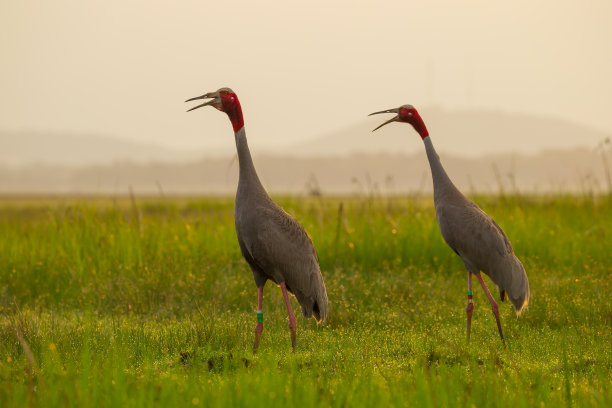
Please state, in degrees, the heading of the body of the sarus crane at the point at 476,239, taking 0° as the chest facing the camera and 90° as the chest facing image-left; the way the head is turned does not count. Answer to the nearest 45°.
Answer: approximately 90°

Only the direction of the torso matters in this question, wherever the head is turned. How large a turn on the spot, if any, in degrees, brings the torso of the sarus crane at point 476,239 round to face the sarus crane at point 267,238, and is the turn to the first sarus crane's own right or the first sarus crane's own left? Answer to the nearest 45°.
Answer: approximately 45° to the first sarus crane's own left
